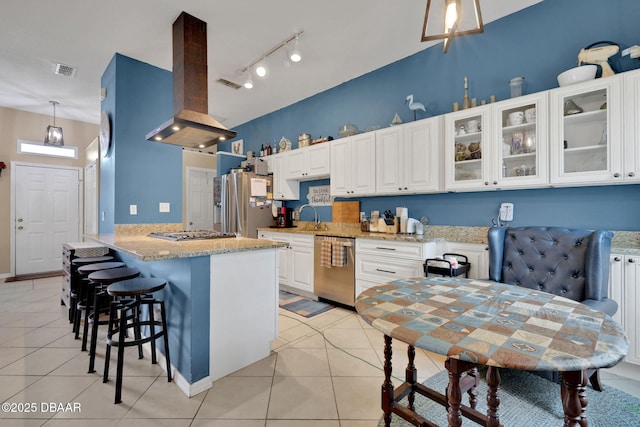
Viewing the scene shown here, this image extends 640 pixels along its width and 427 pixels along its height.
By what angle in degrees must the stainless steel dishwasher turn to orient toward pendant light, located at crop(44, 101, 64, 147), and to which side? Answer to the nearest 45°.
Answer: approximately 45° to its right

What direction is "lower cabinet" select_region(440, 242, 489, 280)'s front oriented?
toward the camera

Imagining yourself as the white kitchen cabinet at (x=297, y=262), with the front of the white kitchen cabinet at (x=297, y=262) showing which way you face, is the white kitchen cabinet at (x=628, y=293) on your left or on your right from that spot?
on your left

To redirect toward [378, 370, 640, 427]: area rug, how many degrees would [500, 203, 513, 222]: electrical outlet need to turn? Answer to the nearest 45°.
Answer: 0° — it already faces it

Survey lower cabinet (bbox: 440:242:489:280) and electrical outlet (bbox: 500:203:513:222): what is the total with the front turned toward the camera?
2

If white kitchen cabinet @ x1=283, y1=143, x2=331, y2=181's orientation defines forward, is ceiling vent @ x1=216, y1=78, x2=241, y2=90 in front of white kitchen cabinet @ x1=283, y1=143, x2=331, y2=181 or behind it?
in front

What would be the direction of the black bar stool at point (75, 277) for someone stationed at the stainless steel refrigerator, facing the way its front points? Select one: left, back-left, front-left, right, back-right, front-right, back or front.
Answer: front

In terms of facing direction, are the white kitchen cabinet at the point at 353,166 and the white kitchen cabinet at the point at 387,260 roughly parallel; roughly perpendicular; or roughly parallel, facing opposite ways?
roughly parallel

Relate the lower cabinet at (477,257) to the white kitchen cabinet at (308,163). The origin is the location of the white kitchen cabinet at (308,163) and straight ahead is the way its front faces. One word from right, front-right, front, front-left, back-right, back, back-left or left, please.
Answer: left

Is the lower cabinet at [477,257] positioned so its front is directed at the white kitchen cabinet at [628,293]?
no

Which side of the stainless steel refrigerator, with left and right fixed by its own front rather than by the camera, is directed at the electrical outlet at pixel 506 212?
left

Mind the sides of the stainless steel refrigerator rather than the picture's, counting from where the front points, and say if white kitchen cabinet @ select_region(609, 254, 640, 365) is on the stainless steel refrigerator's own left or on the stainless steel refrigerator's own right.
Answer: on the stainless steel refrigerator's own left

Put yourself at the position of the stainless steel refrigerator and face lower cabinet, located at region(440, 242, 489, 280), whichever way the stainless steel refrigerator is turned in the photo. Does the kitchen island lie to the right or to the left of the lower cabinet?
right

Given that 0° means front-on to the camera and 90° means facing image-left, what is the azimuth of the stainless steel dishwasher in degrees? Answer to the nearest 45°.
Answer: approximately 45°

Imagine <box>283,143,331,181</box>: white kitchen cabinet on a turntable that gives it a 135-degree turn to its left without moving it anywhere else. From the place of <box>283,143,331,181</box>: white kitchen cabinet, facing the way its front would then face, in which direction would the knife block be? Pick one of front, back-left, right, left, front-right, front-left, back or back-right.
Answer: front-right

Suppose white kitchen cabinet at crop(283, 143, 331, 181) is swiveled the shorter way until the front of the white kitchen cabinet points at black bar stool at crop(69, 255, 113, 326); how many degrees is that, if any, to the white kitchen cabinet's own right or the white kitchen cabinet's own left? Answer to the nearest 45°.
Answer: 0° — it already faces it

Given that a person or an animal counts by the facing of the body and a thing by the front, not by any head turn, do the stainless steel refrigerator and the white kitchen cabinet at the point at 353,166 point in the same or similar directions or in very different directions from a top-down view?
same or similar directions

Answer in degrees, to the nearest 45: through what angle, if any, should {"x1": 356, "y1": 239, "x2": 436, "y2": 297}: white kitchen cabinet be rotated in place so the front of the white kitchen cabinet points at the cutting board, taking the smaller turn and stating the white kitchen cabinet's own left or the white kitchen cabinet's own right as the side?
approximately 90° to the white kitchen cabinet's own right

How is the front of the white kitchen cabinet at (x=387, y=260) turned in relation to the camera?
facing the viewer and to the left of the viewer

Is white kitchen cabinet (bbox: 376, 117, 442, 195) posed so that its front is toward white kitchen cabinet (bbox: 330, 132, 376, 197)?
no

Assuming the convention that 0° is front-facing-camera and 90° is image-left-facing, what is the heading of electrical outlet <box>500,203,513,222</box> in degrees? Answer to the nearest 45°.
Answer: approximately 0°
